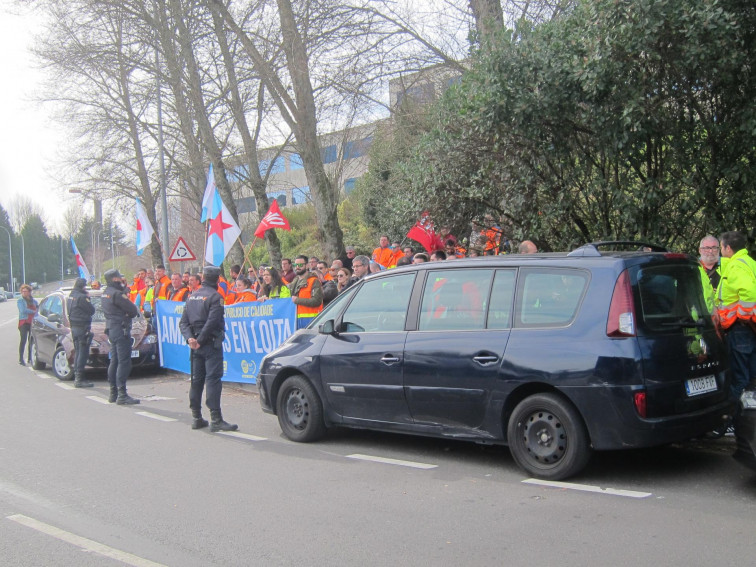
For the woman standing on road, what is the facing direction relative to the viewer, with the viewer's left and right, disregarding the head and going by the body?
facing the viewer and to the right of the viewer

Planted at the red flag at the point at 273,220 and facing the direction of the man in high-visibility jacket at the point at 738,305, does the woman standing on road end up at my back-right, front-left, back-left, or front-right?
back-right

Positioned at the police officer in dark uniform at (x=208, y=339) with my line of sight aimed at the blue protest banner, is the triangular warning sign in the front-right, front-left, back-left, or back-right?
front-left

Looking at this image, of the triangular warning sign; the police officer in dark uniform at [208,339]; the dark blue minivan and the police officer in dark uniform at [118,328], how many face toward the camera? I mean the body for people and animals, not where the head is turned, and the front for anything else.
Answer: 1

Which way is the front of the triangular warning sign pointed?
toward the camera

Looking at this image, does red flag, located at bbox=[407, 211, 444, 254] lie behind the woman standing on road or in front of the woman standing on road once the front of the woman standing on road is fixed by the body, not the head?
in front

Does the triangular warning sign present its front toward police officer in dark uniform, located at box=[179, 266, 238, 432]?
yes

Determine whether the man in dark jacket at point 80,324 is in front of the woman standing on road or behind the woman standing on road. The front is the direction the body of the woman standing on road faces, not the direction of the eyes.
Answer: in front

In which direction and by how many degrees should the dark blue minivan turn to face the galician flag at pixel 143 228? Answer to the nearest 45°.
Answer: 0° — it already faces it

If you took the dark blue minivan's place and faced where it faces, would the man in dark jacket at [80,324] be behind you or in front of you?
in front

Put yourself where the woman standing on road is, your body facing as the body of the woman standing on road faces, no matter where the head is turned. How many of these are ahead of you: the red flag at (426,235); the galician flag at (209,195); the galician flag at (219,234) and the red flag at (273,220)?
4

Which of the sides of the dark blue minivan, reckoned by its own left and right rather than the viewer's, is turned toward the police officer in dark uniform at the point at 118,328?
front
